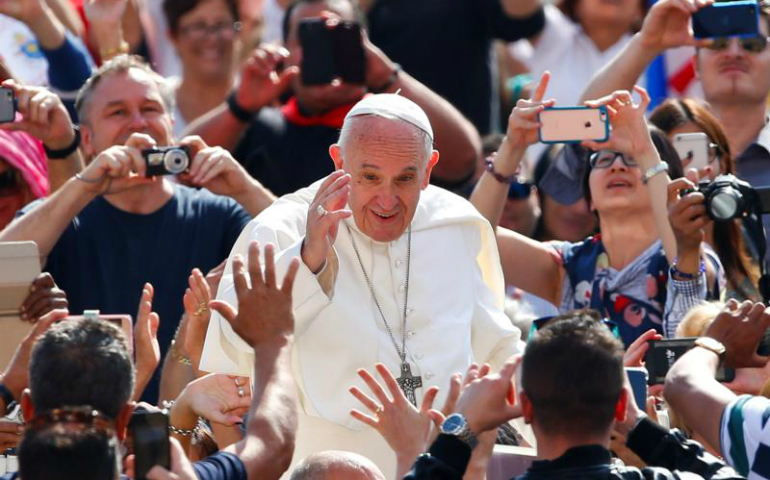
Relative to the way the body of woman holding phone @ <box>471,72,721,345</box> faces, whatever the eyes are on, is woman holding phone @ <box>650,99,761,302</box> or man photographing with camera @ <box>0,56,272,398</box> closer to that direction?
the man photographing with camera

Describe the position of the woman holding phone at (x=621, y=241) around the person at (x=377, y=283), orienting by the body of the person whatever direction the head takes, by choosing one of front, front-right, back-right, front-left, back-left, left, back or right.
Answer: back-left

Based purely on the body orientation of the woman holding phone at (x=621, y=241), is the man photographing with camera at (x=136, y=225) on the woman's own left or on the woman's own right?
on the woman's own right

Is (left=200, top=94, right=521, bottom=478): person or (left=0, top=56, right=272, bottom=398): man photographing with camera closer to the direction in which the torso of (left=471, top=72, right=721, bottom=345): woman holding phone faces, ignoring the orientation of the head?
the person

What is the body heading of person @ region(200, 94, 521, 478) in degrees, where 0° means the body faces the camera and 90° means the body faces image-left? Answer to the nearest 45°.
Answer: approximately 0°

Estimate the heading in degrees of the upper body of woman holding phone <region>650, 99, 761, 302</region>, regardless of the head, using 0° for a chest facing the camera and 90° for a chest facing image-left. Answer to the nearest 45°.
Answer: approximately 45°

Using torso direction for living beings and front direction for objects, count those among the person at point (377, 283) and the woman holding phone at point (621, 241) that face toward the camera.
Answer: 2

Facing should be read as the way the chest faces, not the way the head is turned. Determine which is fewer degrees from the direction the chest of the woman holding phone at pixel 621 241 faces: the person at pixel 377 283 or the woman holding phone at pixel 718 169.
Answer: the person
